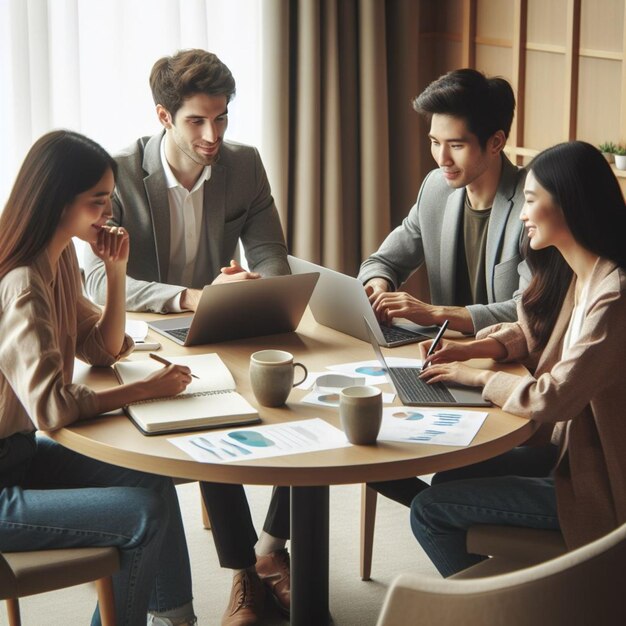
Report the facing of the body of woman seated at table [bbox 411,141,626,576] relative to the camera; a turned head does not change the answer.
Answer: to the viewer's left

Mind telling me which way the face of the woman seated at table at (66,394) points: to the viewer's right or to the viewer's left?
to the viewer's right

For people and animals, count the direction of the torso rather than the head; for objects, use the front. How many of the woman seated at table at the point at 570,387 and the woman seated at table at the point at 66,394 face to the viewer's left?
1

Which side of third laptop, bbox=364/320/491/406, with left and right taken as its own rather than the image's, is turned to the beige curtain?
left

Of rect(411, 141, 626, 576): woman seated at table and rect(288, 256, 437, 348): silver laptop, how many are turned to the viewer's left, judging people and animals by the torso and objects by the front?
1

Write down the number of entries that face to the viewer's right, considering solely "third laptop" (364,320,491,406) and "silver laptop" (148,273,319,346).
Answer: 1

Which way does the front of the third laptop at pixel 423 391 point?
to the viewer's right

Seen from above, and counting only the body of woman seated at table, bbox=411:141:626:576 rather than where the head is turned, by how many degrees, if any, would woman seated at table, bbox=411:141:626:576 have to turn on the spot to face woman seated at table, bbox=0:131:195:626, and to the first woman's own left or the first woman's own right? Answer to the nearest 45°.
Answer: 0° — they already face them

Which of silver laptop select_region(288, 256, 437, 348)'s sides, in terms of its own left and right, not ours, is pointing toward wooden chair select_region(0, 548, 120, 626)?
back

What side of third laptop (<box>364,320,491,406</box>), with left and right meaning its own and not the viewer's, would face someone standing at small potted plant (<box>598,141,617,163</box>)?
left

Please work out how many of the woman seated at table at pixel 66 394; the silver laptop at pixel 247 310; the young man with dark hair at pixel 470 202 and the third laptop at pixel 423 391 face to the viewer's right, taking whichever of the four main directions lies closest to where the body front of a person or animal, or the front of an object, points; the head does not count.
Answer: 2

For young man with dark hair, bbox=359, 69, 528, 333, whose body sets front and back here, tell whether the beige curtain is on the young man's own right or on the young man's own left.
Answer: on the young man's own right

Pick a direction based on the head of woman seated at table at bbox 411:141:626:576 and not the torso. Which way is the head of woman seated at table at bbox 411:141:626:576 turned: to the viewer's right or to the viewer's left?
to the viewer's left

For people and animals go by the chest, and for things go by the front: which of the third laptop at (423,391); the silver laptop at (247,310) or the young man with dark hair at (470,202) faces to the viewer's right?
the third laptop

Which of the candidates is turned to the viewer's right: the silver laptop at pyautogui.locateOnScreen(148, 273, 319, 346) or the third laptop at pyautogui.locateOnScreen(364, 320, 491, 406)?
the third laptop
